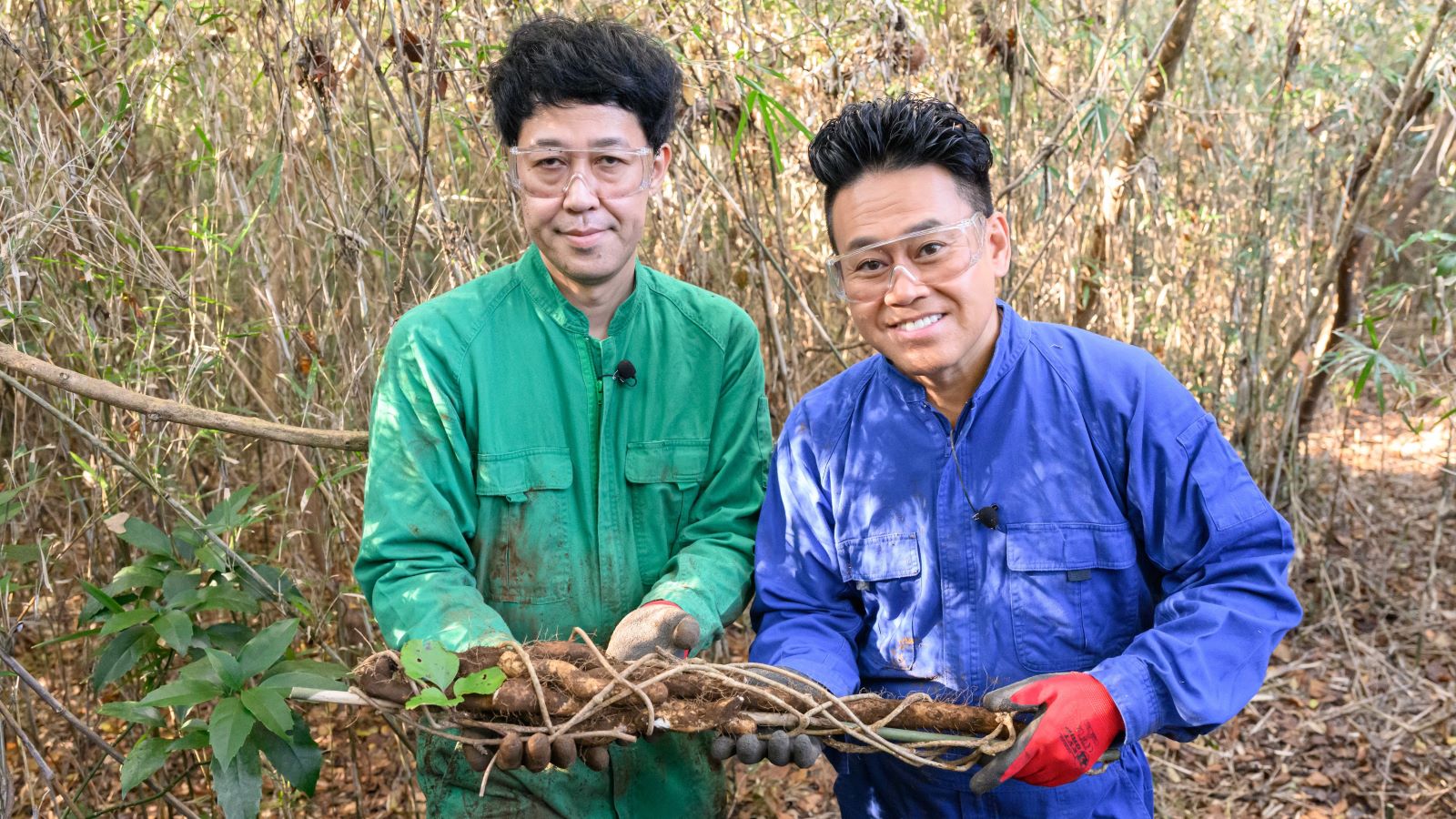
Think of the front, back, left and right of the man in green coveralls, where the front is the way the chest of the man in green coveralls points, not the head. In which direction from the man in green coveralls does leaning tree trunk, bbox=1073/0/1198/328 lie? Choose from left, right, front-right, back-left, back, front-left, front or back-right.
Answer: back-left

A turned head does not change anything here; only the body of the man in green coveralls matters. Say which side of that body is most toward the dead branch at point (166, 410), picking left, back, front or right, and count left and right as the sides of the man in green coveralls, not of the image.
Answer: right

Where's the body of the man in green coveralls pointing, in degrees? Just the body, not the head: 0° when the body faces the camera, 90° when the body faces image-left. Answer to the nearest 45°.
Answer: approximately 0°

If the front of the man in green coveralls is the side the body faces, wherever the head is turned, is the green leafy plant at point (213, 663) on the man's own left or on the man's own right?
on the man's own right

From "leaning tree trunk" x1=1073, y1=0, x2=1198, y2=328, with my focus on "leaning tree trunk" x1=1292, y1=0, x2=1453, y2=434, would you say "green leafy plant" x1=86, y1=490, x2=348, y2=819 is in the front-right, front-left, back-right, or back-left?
back-right

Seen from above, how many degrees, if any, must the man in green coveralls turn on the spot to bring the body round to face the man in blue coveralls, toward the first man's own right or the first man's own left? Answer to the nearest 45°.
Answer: approximately 45° to the first man's own left

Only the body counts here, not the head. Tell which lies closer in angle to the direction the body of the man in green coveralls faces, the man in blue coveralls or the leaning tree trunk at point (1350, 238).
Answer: the man in blue coveralls

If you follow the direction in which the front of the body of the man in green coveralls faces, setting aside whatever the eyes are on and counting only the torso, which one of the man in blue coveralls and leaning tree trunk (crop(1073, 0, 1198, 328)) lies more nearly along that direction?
the man in blue coveralls

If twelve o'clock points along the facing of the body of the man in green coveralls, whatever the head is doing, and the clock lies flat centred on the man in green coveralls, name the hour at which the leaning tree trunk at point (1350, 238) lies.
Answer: The leaning tree trunk is roughly at 8 o'clock from the man in green coveralls.
